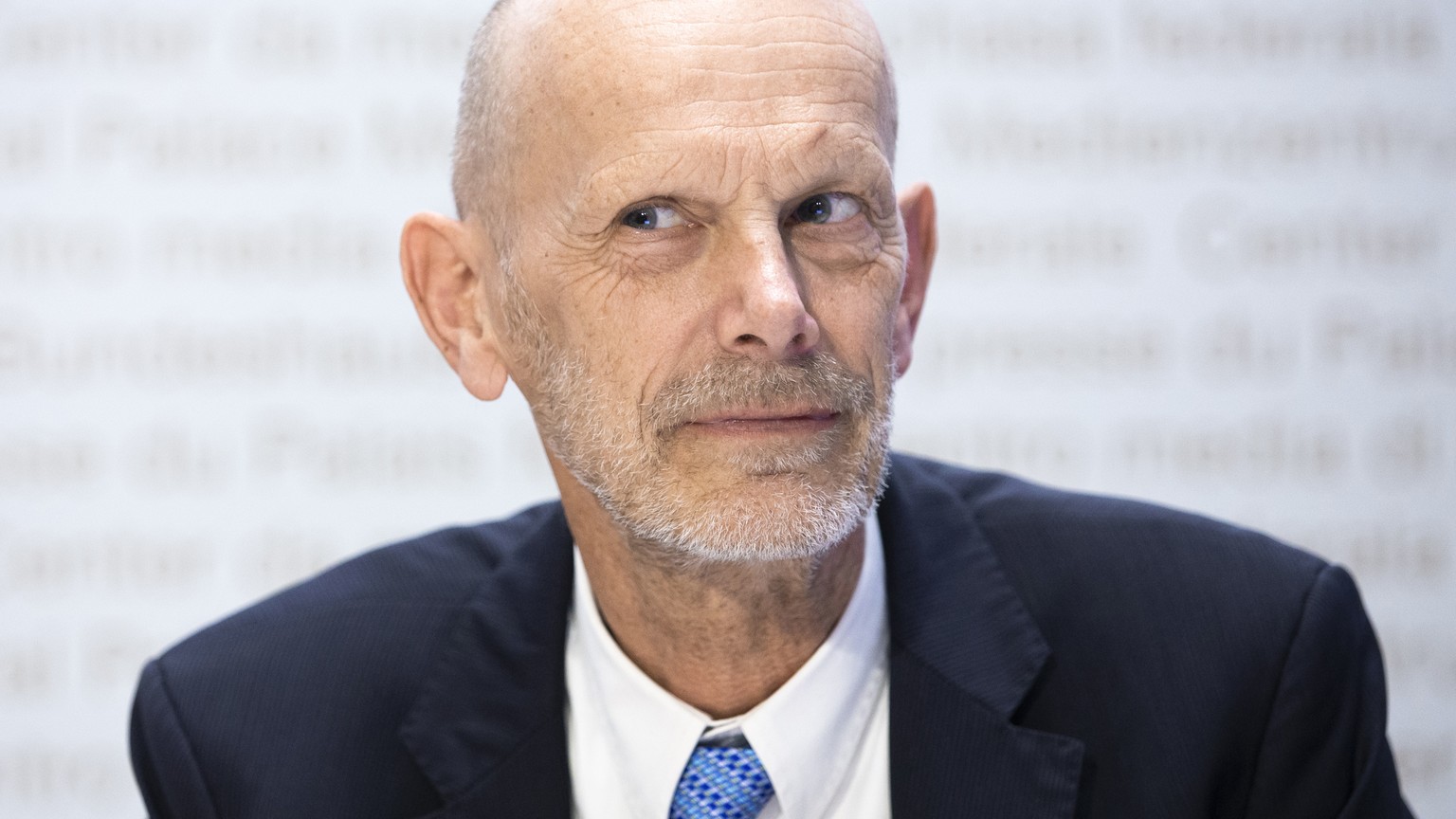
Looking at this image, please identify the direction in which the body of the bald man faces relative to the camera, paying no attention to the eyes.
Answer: toward the camera

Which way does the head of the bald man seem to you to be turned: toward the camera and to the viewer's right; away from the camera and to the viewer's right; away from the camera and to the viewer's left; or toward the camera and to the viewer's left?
toward the camera and to the viewer's right
